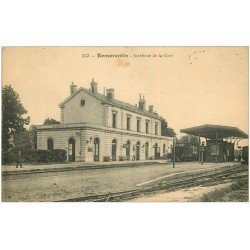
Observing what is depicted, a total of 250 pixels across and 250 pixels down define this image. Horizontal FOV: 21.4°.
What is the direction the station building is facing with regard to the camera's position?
facing the viewer and to the right of the viewer

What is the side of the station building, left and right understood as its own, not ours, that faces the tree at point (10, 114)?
right

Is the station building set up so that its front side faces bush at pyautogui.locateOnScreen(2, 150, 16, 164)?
no
